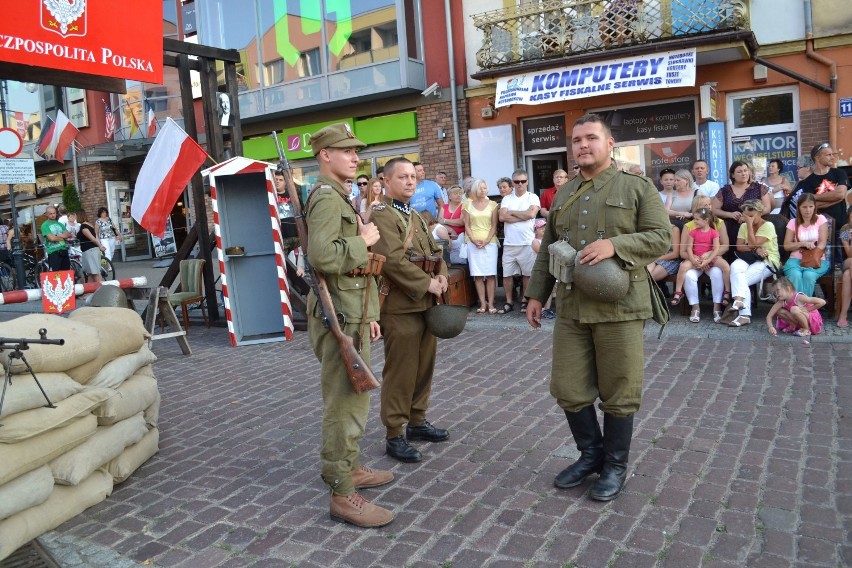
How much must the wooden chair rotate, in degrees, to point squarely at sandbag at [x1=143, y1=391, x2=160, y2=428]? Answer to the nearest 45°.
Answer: approximately 45° to its left

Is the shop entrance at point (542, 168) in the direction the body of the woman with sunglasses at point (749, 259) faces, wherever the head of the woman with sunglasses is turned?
no

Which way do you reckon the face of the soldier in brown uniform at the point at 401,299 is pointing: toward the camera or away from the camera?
toward the camera

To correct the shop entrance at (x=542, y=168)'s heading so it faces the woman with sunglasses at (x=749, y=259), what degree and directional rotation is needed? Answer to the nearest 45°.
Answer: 0° — it already faces them

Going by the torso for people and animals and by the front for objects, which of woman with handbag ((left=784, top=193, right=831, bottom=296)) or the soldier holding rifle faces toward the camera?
the woman with handbag

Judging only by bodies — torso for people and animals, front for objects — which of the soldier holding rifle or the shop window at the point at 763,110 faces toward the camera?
the shop window

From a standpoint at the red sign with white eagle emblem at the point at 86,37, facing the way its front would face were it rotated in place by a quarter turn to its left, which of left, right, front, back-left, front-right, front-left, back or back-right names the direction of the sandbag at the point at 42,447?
back-right

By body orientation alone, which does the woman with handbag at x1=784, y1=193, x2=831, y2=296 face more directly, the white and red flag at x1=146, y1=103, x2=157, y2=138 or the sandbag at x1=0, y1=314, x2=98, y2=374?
the sandbag

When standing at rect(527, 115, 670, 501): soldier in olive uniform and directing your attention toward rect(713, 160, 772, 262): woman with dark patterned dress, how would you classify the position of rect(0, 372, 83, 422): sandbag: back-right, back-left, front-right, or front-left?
back-left

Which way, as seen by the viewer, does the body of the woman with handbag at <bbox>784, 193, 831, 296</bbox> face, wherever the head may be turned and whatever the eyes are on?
toward the camera

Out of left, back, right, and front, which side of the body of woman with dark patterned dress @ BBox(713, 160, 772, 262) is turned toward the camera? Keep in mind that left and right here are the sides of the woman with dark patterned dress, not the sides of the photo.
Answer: front

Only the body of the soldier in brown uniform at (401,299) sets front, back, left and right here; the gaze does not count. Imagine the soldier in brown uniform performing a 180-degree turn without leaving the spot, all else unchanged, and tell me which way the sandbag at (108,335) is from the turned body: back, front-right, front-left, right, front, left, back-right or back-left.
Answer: front-left

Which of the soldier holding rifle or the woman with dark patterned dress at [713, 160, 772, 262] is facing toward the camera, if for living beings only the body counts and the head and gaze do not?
the woman with dark patterned dress

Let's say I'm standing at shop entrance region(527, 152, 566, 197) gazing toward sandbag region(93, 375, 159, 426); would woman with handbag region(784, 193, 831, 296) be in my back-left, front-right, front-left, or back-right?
front-left

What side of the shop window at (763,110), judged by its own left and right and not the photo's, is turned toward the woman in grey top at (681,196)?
front

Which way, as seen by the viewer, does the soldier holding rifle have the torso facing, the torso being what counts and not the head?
to the viewer's right

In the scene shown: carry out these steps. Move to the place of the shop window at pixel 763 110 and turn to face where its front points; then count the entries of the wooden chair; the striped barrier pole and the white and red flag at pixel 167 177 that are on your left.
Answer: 0

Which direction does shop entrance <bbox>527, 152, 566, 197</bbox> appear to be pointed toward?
toward the camera
